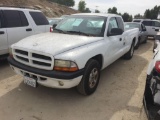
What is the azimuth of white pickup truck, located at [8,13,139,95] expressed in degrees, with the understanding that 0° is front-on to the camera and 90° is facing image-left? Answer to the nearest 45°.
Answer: approximately 45°

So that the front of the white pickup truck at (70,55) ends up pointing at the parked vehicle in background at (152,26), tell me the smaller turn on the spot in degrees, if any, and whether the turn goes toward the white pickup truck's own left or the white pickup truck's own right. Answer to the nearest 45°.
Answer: approximately 180°

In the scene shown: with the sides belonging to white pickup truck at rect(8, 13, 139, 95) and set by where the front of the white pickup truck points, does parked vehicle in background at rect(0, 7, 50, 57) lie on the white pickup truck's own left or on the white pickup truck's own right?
on the white pickup truck's own right

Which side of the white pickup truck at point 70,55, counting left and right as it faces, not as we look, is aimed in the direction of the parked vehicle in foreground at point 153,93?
left
